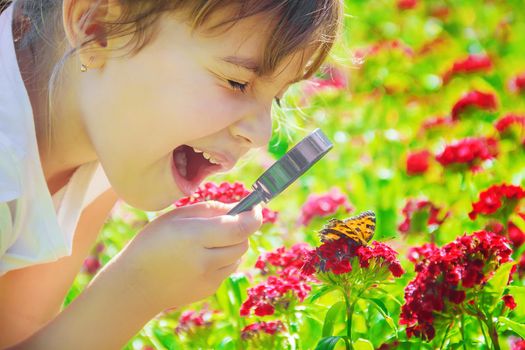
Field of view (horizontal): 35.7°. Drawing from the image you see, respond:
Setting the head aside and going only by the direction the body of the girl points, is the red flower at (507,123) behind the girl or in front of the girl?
in front

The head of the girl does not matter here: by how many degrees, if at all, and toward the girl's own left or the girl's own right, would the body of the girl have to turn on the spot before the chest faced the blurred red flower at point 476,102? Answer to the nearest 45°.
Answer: approximately 45° to the girl's own left

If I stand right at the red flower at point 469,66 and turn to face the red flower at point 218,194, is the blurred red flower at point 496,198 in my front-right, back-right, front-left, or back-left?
front-left

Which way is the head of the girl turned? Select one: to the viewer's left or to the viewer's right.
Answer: to the viewer's right

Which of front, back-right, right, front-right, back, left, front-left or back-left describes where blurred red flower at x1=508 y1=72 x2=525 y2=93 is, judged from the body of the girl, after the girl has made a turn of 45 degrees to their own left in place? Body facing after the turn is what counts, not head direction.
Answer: front

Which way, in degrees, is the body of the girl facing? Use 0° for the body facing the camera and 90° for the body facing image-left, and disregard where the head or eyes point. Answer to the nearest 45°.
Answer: approximately 270°

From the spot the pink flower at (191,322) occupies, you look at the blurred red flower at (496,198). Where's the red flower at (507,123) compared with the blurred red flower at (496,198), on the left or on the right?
left

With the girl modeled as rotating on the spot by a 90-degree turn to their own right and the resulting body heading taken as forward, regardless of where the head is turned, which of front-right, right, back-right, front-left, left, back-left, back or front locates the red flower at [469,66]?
back-left
